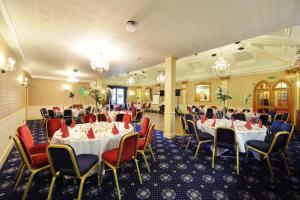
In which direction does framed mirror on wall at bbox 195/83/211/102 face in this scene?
toward the camera

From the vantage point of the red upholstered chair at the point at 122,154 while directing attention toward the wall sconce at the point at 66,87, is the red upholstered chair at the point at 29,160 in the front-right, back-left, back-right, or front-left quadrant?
front-left

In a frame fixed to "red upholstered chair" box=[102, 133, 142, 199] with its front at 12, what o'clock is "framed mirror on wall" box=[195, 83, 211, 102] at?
The framed mirror on wall is roughly at 3 o'clock from the red upholstered chair.

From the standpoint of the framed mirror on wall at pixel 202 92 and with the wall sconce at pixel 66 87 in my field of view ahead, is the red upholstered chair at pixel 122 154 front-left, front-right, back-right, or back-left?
front-left

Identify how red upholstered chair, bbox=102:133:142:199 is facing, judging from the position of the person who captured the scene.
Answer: facing away from the viewer and to the left of the viewer

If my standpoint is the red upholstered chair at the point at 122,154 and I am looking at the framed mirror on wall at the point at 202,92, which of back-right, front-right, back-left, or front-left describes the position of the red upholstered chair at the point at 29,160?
back-left

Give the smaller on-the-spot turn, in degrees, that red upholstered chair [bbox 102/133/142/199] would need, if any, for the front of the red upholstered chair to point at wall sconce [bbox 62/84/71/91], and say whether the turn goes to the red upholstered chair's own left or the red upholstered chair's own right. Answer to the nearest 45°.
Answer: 0° — it already faces it

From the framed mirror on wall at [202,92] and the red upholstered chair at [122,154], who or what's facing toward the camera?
the framed mirror on wall

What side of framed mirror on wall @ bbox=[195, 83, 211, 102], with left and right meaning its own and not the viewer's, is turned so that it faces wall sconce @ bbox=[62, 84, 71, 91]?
right

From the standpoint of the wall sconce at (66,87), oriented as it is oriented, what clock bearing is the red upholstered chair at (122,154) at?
The red upholstered chair is roughly at 12 o'clock from the wall sconce.

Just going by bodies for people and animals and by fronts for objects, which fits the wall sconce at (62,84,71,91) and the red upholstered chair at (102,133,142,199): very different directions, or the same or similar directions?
very different directions

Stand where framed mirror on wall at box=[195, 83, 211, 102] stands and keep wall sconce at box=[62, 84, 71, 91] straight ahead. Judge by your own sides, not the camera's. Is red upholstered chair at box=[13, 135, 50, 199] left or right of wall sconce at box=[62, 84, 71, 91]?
left

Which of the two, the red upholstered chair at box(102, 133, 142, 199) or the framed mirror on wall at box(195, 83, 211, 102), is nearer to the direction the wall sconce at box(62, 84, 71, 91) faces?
the red upholstered chair
